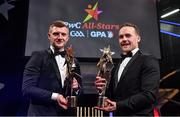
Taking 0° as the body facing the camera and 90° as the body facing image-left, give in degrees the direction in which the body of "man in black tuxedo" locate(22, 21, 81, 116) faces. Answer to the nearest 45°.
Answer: approximately 315°

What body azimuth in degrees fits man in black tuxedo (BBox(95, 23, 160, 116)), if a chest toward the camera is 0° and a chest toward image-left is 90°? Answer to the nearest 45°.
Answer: approximately 45°
